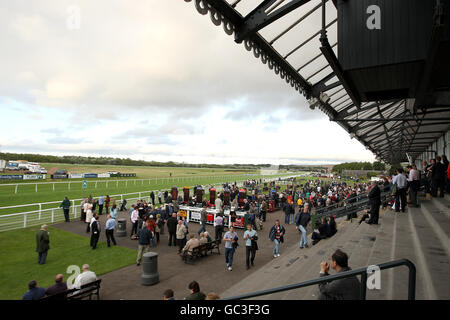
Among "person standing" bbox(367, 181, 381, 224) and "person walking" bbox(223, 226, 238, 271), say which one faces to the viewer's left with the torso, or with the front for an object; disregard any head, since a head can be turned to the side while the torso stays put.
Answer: "person standing" bbox(367, 181, 381, 224)

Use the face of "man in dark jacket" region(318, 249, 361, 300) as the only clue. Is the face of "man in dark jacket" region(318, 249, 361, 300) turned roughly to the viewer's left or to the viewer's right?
to the viewer's left

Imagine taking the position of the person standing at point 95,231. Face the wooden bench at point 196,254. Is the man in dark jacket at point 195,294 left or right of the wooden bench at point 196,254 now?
right

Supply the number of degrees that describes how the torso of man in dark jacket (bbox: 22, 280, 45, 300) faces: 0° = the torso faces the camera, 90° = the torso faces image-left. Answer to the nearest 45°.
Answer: approximately 135°

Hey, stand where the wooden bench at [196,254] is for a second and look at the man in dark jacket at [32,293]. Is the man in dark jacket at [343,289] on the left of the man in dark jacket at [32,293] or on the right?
left

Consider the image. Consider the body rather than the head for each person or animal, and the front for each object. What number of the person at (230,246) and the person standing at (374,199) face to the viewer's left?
1

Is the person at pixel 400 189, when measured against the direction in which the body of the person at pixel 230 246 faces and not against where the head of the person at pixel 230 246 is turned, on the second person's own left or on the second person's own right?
on the second person's own left

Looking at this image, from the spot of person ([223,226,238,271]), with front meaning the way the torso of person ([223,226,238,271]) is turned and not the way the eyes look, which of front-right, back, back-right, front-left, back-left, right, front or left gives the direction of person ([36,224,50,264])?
right

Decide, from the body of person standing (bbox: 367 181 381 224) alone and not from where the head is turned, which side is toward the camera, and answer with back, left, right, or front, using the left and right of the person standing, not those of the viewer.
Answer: left
